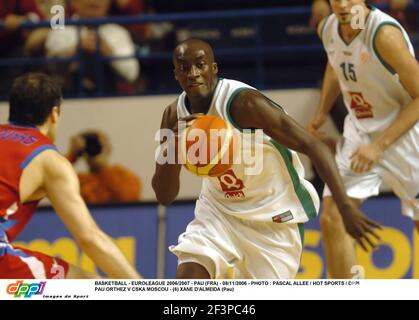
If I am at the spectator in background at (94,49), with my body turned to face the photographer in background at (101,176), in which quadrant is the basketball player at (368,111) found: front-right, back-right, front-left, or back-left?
front-left

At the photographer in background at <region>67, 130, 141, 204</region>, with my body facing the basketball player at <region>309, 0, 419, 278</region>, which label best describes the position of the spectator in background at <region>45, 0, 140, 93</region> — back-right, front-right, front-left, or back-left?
back-left

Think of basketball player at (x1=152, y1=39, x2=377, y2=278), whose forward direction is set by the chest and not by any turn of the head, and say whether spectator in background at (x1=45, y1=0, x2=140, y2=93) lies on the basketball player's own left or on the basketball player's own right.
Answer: on the basketball player's own right

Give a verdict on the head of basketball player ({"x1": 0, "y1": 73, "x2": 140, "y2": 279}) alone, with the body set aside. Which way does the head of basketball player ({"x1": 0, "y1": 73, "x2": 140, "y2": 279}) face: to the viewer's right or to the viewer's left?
to the viewer's right

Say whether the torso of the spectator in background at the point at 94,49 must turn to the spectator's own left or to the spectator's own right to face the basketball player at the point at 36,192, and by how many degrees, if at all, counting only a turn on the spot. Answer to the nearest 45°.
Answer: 0° — they already face them

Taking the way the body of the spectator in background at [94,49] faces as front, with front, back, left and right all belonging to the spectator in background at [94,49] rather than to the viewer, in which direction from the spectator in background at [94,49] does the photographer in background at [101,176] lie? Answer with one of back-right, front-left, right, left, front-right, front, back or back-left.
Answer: front

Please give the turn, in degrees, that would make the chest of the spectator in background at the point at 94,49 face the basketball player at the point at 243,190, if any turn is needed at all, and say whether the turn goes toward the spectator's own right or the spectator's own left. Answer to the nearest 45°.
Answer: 0° — they already face them

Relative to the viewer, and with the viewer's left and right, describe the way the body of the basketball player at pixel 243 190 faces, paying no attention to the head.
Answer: facing the viewer and to the left of the viewer

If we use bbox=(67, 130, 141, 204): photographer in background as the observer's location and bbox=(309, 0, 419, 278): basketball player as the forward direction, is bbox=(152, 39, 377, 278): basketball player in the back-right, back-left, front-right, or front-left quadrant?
front-right

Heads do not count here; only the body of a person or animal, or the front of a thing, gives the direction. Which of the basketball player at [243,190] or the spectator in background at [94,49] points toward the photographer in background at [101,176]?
the spectator in background at [94,49]

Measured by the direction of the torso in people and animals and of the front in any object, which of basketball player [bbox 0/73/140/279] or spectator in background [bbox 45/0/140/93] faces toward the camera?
the spectator in background

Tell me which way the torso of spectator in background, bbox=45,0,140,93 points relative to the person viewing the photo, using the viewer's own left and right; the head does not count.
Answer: facing the viewer

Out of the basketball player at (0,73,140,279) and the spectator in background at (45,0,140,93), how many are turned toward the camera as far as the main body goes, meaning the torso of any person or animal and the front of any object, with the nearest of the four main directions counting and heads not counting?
1

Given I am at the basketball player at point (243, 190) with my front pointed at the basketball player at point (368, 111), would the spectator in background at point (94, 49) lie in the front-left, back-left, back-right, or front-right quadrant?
front-left

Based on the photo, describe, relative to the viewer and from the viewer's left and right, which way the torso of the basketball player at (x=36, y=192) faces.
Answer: facing away from the viewer and to the right of the viewer
